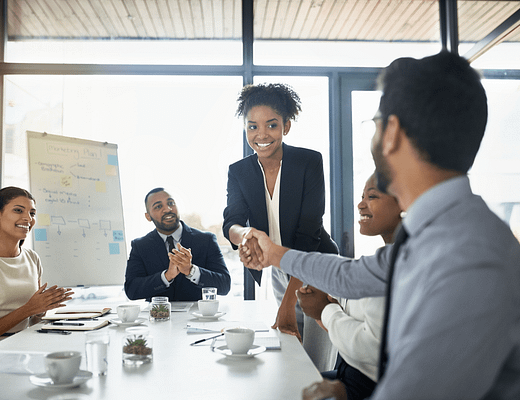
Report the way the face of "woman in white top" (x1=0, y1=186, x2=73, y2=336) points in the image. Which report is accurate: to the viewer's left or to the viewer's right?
to the viewer's right

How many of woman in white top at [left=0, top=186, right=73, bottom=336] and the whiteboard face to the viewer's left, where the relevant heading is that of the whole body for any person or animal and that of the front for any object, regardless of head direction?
0

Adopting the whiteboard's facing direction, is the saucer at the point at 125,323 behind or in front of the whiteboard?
in front

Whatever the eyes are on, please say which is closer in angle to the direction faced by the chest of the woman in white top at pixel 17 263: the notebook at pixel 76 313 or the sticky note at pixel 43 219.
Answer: the notebook

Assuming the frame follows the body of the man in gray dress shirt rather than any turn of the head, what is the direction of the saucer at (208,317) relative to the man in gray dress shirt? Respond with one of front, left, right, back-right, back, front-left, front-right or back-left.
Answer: front

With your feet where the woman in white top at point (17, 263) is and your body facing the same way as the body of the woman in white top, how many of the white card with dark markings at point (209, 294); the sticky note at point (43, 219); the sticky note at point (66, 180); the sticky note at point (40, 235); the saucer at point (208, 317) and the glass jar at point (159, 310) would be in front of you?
3

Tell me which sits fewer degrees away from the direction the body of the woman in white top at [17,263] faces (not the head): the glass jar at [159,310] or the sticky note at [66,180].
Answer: the glass jar

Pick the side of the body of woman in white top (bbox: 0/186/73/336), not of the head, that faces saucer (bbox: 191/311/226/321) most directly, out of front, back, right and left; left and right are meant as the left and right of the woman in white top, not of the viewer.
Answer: front

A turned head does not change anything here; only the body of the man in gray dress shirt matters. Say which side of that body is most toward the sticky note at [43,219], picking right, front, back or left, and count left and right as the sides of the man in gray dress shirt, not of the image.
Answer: front

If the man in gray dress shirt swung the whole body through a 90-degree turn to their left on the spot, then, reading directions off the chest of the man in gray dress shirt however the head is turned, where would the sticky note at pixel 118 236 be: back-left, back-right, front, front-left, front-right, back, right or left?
right

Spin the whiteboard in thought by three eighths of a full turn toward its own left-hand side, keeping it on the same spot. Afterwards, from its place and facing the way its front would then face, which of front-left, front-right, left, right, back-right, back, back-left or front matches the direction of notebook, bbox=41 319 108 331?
back

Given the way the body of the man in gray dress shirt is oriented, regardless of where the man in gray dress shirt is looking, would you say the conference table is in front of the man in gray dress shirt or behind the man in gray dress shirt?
in front

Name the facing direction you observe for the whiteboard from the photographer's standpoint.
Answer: facing the viewer and to the right of the viewer

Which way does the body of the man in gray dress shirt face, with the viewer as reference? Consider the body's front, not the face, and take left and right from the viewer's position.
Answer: facing away from the viewer and to the left of the viewer

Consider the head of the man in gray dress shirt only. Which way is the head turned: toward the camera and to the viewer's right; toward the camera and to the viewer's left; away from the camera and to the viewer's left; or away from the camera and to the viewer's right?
away from the camera and to the viewer's left
